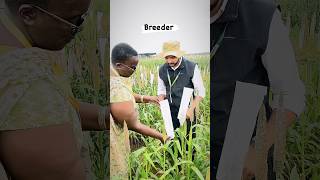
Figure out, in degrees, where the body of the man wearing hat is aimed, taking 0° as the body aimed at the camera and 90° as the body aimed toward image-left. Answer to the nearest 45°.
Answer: approximately 45°
